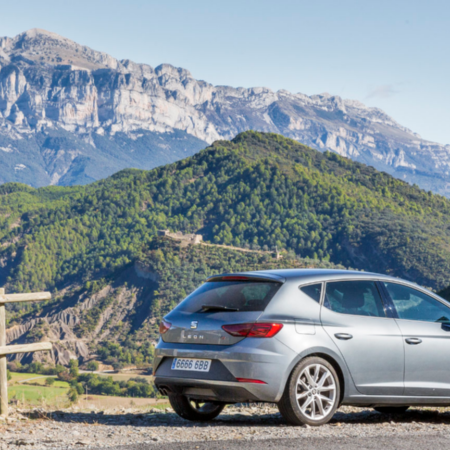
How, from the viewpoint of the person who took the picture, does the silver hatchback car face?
facing away from the viewer and to the right of the viewer

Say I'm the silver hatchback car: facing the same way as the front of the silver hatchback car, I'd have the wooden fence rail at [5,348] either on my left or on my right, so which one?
on my left
